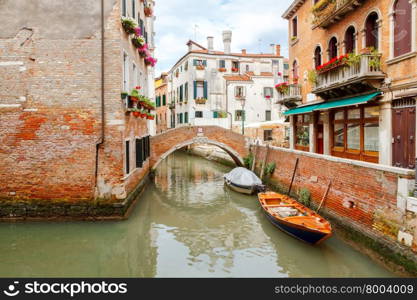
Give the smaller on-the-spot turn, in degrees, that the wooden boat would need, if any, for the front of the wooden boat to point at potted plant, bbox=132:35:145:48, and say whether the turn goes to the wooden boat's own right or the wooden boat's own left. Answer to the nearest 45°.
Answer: approximately 180°

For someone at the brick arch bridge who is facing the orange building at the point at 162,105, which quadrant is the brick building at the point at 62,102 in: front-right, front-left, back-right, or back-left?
back-left

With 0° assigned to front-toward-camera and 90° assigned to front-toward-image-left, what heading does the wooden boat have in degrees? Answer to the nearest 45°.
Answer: approximately 315°

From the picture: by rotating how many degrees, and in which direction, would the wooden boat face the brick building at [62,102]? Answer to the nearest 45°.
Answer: approximately 135° to its right

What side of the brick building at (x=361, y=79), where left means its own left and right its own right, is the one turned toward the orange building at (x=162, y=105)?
right

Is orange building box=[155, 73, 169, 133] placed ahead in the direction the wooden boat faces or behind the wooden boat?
behind

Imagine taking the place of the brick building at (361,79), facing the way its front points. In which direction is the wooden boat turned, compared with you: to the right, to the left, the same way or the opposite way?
to the left
